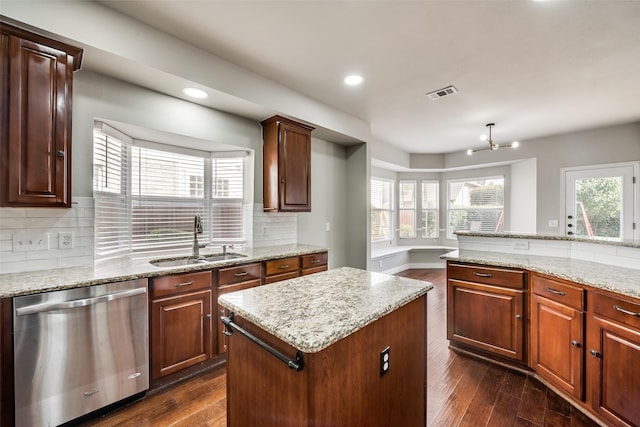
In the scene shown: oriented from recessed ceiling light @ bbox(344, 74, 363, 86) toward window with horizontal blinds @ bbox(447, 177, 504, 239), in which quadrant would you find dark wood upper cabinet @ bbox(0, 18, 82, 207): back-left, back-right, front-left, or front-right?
back-left

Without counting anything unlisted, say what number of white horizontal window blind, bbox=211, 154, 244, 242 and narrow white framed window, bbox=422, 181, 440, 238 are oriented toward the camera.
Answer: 2

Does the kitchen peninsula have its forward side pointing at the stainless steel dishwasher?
yes

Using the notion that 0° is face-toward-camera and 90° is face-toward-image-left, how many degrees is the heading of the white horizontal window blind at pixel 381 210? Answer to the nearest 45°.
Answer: approximately 315°

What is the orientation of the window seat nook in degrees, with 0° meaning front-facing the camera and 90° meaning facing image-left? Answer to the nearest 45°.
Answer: approximately 0°

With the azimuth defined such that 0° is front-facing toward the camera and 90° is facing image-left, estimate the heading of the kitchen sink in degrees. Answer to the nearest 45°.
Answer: approximately 315°

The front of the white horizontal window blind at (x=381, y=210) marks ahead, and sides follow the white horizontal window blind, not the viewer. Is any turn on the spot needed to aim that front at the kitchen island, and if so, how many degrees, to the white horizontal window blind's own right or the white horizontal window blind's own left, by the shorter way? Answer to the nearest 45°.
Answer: approximately 45° to the white horizontal window blind's own right

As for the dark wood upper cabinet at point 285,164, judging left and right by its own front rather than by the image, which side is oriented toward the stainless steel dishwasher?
right

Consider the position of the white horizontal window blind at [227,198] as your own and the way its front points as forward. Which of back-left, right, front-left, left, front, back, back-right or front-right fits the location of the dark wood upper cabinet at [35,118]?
front-right

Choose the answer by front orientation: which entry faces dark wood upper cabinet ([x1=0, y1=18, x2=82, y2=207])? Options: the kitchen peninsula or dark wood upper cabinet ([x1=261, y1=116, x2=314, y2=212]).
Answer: the kitchen peninsula

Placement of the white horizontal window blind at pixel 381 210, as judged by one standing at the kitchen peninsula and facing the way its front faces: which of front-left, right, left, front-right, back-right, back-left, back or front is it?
right

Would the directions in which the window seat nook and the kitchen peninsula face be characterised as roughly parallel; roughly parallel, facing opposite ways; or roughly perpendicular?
roughly perpendicular
